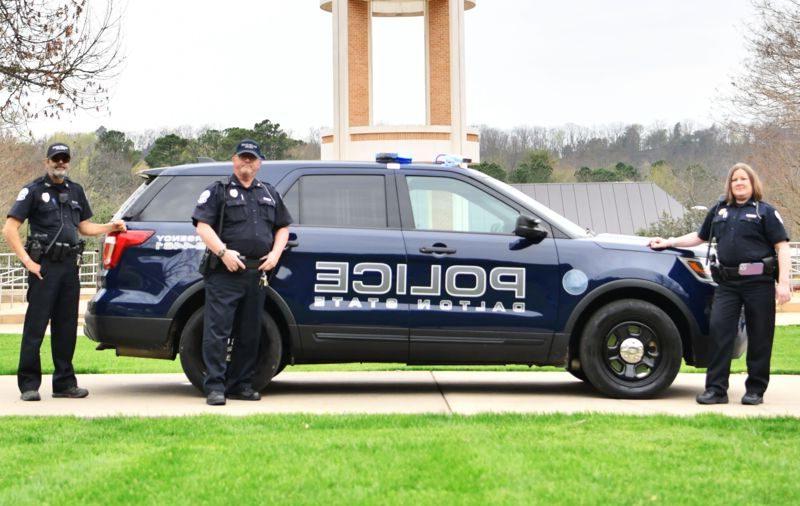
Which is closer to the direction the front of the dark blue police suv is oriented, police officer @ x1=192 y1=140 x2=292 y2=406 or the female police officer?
the female police officer

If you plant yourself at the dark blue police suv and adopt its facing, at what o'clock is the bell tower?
The bell tower is roughly at 9 o'clock from the dark blue police suv.

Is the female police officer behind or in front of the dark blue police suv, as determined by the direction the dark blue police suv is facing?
in front

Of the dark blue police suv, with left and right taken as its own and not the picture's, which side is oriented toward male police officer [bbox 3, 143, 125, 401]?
back

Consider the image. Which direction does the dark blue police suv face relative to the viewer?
to the viewer's right

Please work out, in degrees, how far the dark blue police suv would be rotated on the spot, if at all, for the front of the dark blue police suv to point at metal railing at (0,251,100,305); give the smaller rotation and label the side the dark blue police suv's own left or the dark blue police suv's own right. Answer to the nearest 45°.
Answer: approximately 135° to the dark blue police suv's own left

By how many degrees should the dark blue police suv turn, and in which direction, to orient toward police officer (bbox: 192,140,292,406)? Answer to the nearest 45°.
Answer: approximately 180°
